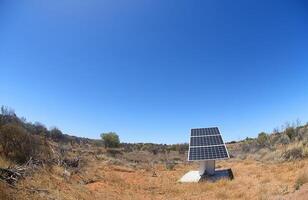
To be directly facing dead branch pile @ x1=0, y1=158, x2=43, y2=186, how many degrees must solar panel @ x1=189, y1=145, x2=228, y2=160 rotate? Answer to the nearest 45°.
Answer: approximately 45° to its right

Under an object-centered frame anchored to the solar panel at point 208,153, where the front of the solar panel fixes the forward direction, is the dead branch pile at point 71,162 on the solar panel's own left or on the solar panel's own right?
on the solar panel's own right

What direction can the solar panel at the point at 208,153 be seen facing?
toward the camera

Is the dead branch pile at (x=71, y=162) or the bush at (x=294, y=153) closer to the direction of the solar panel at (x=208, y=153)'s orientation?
the dead branch pile

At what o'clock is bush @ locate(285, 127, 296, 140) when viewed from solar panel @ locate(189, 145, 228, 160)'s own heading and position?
The bush is roughly at 7 o'clock from the solar panel.

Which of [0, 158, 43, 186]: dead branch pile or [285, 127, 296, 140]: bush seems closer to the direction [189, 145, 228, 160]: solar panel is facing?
the dead branch pile

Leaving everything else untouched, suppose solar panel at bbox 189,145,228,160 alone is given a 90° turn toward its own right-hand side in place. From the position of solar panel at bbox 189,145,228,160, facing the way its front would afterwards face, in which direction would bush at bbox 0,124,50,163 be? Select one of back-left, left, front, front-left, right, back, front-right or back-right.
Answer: front-left

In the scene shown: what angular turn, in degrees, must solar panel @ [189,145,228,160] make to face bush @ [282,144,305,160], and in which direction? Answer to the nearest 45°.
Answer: approximately 90° to its left
